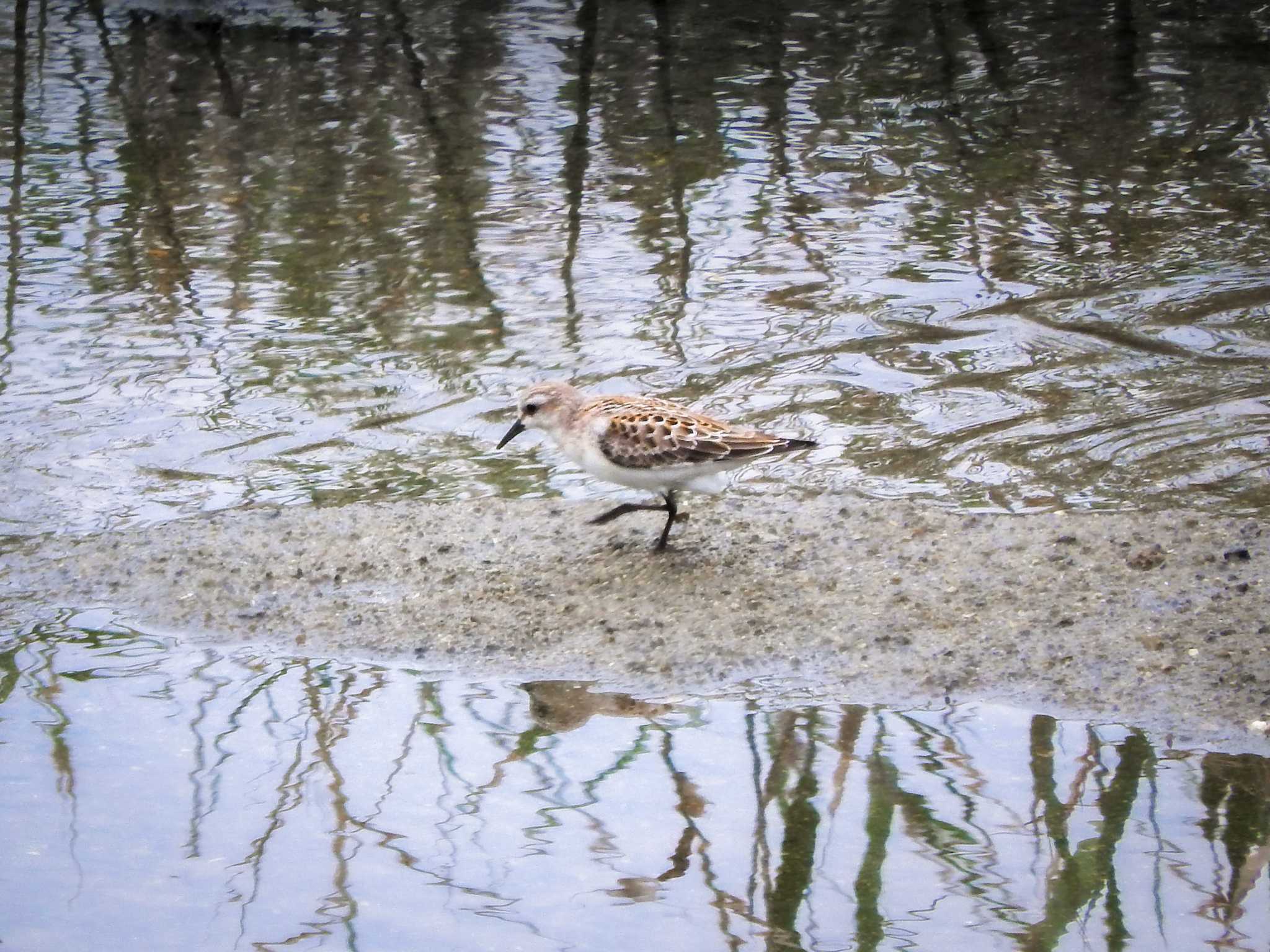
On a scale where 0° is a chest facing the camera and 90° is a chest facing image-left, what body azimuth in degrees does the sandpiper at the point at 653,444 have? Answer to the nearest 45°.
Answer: approximately 90°
